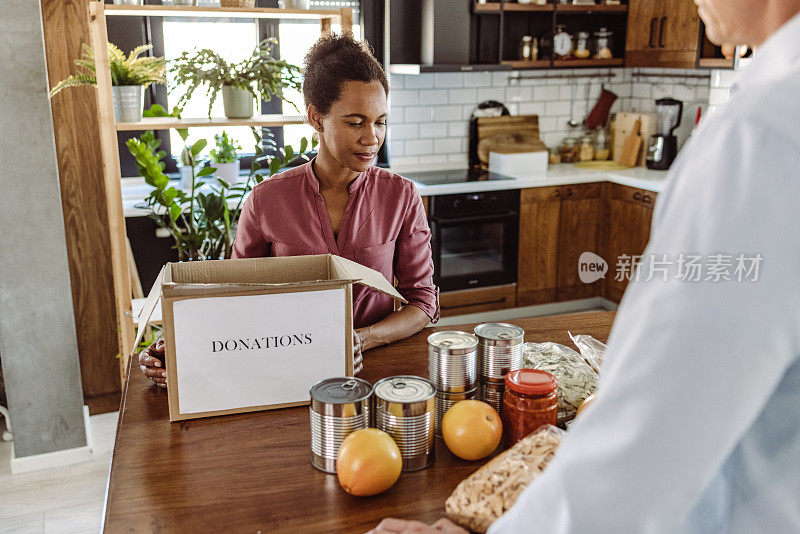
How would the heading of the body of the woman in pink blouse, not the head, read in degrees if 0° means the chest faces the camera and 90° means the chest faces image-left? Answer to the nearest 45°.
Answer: approximately 0°

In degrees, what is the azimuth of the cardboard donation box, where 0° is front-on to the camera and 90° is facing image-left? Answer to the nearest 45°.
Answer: approximately 0°

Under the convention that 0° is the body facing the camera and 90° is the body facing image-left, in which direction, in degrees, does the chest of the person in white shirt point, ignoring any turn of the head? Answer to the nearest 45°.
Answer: approximately 90°

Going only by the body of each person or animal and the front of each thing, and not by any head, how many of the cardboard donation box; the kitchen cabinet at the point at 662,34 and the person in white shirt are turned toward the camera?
2

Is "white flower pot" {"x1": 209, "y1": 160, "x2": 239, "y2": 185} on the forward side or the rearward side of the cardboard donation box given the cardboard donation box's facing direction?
on the rearward side

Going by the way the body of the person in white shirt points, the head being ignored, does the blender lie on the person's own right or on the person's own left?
on the person's own right
